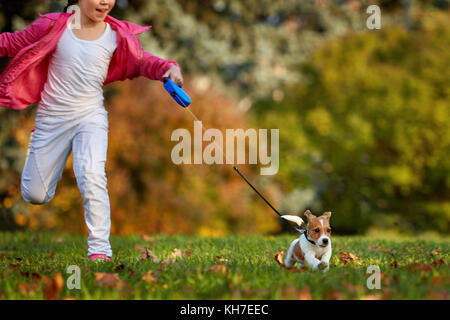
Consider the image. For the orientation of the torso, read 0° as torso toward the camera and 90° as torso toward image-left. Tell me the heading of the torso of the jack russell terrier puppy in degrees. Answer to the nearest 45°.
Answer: approximately 315°

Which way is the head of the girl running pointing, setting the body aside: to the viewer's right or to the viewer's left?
to the viewer's right

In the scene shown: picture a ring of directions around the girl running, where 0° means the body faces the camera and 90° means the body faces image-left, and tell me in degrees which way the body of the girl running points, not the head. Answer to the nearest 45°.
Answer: approximately 315°

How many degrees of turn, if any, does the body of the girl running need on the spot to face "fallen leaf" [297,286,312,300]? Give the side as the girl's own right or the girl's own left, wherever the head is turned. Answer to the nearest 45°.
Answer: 0° — they already face it

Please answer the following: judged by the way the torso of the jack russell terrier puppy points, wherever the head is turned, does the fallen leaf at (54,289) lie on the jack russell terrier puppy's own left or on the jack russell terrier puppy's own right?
on the jack russell terrier puppy's own right

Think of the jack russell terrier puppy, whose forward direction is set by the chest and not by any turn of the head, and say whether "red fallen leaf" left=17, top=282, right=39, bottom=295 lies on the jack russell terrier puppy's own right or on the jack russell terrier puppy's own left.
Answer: on the jack russell terrier puppy's own right

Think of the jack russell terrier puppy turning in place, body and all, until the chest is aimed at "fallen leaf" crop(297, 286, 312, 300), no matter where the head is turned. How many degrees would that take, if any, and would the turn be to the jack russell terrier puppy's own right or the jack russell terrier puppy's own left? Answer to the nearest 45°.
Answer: approximately 45° to the jack russell terrier puppy's own right

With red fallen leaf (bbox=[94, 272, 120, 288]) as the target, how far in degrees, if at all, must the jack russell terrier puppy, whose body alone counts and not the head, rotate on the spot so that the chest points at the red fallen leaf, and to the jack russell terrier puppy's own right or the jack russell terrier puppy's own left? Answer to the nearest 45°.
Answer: approximately 90° to the jack russell terrier puppy's own right

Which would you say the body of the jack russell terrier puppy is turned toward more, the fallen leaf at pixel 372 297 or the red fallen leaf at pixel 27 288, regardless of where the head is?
the fallen leaf
